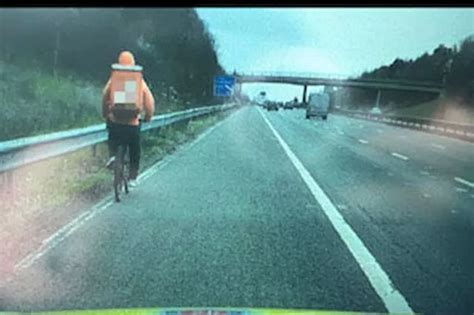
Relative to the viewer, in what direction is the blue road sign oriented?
toward the camera

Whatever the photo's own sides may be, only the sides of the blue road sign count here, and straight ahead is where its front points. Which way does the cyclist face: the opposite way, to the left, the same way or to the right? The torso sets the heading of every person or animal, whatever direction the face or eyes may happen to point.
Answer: the opposite way

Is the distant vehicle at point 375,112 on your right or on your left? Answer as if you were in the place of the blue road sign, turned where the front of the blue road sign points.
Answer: on your left

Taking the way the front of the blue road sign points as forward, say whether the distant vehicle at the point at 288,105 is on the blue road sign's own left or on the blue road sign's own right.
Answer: on the blue road sign's own left

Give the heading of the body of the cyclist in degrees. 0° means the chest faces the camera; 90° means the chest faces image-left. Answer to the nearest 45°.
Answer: approximately 180°

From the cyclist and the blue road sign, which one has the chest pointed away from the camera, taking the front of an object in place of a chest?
the cyclist

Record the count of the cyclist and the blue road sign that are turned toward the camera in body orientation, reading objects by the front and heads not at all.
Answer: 1
